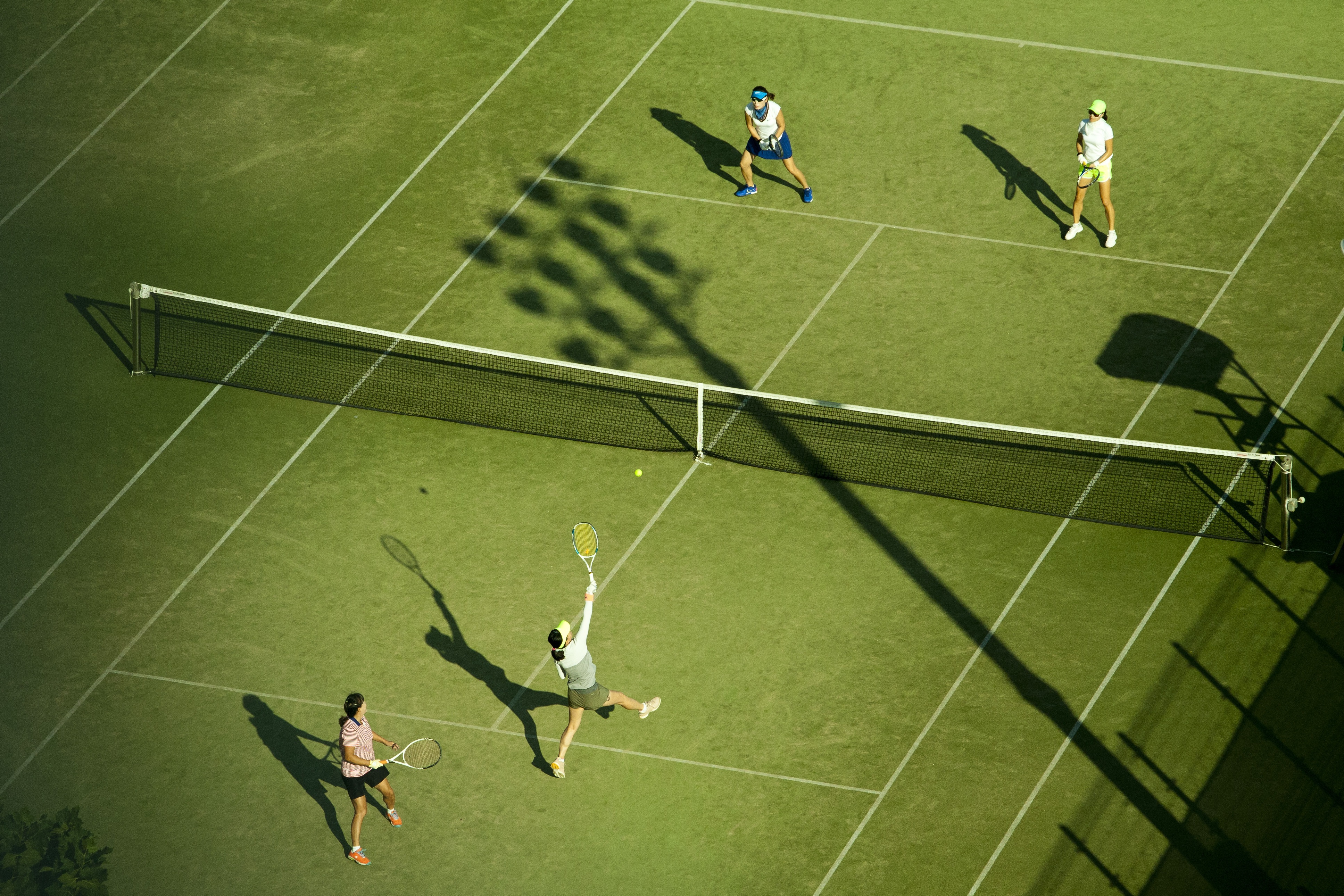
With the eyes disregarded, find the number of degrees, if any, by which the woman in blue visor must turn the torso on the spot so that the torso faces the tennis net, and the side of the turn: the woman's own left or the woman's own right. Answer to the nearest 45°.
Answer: approximately 45° to the woman's own left

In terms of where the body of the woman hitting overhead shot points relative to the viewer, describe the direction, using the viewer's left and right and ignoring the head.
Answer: facing away from the viewer and to the right of the viewer

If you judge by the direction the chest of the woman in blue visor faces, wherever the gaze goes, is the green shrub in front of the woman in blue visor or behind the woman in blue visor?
in front

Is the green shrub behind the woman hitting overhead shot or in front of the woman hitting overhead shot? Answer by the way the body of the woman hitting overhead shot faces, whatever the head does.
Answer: behind

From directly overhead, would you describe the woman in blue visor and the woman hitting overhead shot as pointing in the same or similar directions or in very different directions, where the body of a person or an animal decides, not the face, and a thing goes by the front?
very different directions

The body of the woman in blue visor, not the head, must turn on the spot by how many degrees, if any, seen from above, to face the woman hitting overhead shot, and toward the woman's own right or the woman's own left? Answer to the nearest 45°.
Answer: approximately 45° to the woman's own left

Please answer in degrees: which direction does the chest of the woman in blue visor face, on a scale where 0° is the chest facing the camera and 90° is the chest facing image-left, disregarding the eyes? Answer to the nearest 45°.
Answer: approximately 45°

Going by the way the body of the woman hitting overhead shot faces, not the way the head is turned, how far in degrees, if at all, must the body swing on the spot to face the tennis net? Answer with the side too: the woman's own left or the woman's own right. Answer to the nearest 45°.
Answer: approximately 45° to the woman's own left
